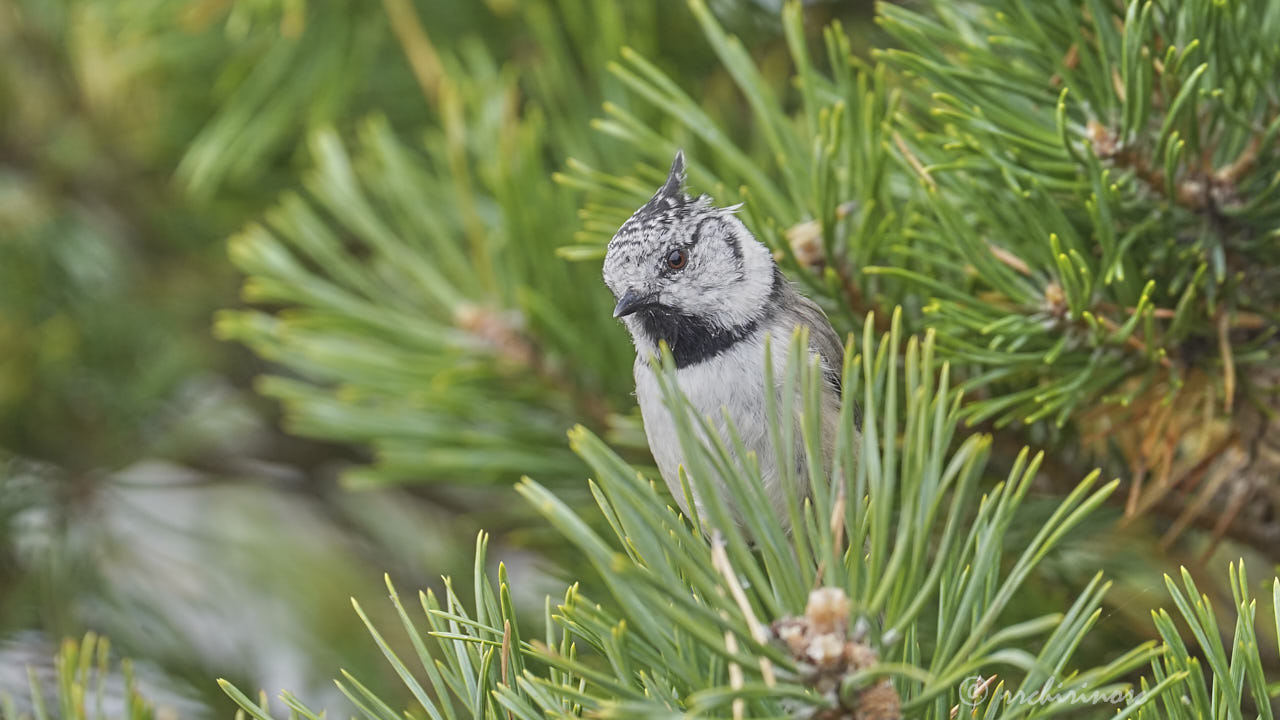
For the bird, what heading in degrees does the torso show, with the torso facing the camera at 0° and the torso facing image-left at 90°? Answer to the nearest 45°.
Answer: approximately 45°
